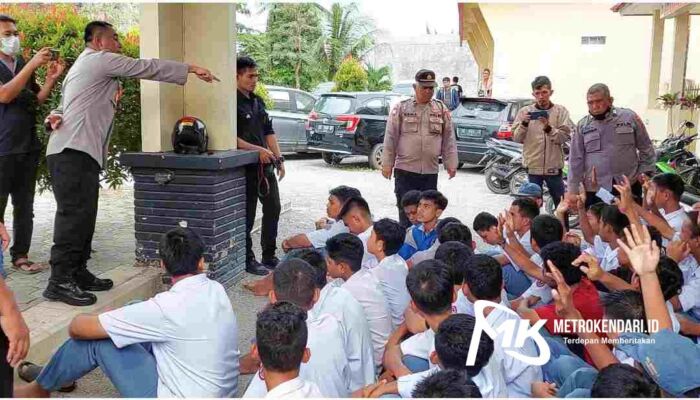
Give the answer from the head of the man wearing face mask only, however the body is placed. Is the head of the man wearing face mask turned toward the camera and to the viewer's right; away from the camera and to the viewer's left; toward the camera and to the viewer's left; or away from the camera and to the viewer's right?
toward the camera and to the viewer's right

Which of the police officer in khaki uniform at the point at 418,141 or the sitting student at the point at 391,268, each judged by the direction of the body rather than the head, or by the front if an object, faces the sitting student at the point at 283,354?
the police officer in khaki uniform

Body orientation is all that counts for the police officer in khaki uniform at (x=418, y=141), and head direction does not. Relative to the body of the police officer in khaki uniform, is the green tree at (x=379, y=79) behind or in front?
behind

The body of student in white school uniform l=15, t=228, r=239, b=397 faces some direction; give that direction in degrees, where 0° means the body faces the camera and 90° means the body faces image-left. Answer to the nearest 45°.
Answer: approximately 135°

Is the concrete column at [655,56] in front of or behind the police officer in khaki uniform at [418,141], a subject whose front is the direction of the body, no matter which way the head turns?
behind

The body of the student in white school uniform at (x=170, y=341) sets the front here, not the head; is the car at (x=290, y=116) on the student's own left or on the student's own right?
on the student's own right

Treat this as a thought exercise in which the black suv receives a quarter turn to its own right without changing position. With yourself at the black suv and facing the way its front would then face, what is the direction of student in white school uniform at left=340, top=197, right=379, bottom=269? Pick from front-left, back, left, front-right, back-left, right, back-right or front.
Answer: front-right

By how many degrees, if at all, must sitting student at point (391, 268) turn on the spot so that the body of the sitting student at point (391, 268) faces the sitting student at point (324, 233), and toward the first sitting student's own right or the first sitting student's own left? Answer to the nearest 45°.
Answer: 0° — they already face them
